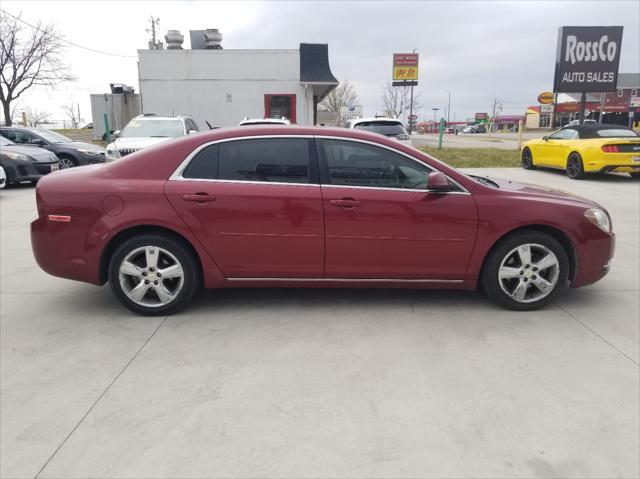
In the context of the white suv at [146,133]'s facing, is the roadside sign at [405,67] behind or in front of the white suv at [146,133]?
behind

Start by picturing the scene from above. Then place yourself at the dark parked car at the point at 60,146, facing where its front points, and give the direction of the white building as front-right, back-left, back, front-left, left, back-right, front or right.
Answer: left

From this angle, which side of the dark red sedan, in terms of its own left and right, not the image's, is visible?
right
